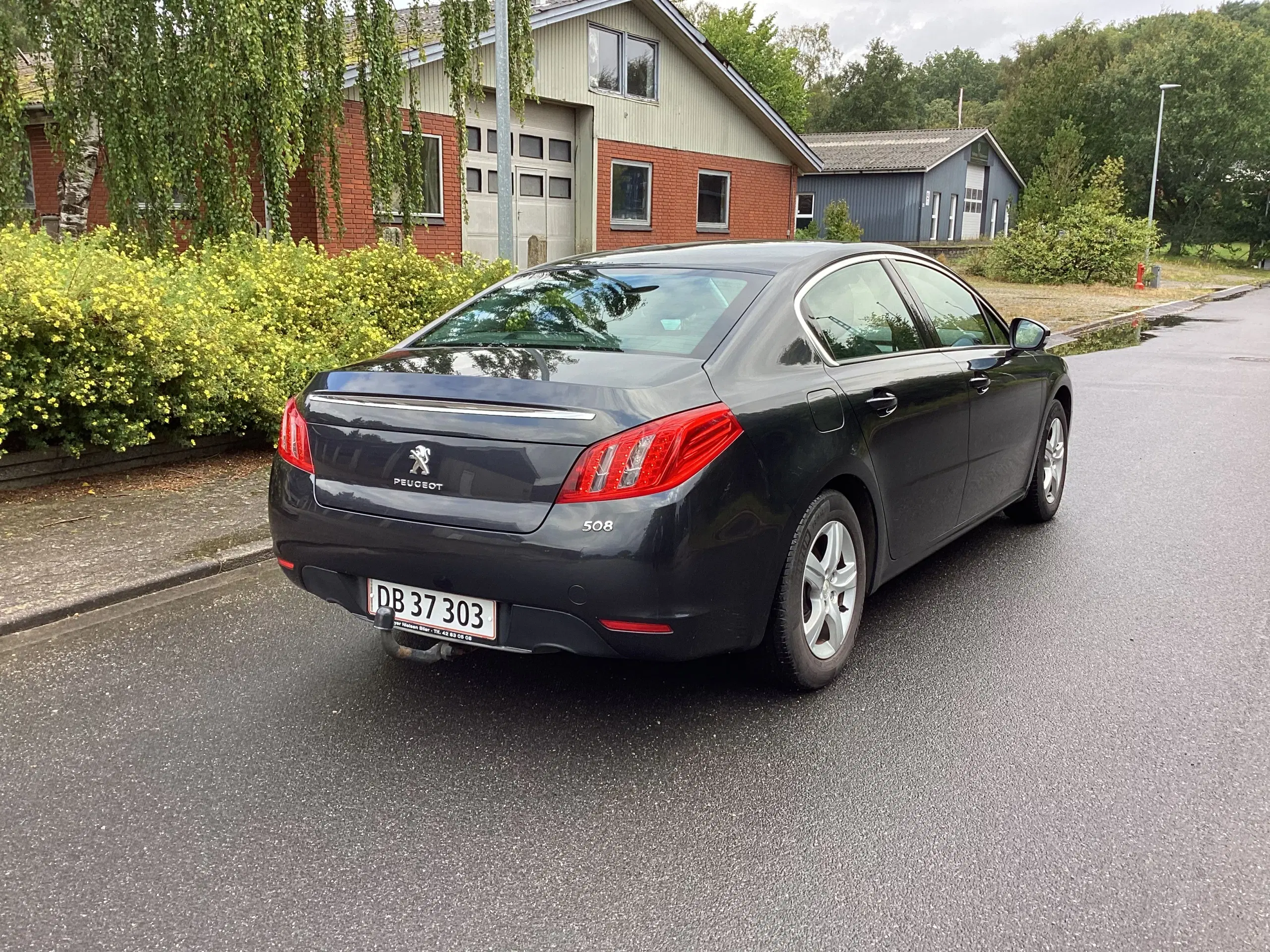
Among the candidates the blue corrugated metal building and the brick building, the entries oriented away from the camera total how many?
0

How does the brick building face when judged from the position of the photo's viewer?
facing the viewer and to the right of the viewer

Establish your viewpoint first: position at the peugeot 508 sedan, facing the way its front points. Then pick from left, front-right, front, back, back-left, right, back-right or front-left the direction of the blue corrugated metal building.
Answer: front-left

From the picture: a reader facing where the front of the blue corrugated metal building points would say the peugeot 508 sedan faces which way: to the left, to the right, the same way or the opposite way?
to the left

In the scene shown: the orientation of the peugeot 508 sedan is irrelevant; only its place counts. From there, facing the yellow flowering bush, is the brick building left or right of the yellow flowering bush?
right

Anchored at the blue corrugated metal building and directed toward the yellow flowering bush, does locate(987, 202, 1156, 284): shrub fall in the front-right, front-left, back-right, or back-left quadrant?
front-left

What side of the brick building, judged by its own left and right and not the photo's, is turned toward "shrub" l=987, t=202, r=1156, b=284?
left

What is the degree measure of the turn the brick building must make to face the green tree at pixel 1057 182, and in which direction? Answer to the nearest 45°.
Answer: approximately 90° to its left

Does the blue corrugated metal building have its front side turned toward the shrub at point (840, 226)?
no

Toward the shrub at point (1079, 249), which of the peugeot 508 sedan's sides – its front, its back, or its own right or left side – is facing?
front

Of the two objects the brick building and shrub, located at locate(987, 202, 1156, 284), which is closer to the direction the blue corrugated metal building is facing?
the shrub

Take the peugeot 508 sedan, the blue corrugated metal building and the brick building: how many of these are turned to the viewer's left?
0

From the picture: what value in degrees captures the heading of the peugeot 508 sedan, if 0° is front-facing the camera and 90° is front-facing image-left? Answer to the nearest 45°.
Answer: approximately 225°

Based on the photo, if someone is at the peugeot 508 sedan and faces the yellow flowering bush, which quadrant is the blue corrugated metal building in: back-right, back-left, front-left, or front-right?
front-right

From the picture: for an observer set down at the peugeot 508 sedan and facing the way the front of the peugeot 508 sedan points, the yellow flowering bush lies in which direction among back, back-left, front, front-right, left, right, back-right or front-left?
left

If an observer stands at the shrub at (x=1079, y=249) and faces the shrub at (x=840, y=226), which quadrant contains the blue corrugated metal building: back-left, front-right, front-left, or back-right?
front-right
